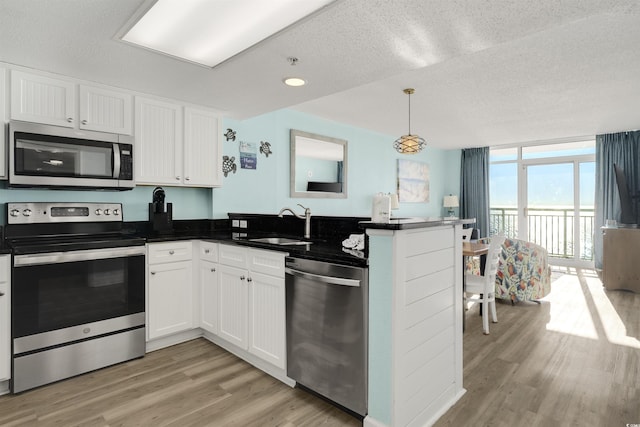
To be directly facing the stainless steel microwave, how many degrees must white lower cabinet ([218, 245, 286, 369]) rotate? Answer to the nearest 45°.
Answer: approximately 45° to its right

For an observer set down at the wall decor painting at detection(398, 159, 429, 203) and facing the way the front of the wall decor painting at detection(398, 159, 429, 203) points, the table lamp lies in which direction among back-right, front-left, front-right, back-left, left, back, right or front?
left

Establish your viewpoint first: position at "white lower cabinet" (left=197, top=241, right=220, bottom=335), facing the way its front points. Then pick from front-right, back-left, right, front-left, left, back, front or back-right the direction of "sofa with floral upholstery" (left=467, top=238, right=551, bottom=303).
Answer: back-left

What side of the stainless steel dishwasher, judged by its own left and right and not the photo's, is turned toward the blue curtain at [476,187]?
back

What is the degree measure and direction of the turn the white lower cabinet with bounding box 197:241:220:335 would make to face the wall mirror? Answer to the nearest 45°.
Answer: approximately 180°

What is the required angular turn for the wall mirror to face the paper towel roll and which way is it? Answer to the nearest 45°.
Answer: approximately 45° to its right

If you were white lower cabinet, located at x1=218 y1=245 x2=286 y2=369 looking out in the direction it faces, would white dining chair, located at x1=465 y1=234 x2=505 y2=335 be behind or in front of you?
behind

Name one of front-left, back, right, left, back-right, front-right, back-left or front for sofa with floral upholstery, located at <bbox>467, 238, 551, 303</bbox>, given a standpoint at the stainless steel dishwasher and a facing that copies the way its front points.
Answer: back

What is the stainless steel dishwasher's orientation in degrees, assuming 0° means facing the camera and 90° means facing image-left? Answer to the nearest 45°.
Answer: approximately 45°

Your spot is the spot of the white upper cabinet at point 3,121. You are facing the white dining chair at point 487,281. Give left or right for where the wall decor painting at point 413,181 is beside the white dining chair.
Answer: left
